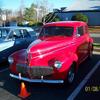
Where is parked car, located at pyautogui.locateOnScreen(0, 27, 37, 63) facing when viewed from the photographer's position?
facing the viewer and to the left of the viewer

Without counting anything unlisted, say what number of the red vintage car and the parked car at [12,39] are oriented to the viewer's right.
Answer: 0

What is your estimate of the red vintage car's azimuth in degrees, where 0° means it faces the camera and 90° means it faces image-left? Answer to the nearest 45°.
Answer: approximately 45°

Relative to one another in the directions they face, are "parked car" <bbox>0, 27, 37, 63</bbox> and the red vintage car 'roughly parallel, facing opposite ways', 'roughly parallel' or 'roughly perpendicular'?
roughly parallel

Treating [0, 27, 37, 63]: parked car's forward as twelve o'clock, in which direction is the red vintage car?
The red vintage car is roughly at 10 o'clock from the parked car.

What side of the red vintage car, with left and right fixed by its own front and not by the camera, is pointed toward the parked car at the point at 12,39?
right
